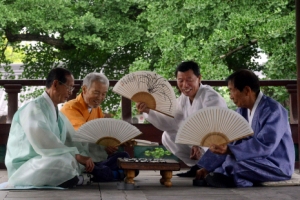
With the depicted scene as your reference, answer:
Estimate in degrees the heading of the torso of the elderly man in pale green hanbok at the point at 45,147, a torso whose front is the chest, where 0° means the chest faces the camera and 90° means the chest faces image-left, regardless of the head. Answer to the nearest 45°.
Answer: approximately 270°

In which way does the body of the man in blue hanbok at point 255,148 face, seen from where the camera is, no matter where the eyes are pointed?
to the viewer's left

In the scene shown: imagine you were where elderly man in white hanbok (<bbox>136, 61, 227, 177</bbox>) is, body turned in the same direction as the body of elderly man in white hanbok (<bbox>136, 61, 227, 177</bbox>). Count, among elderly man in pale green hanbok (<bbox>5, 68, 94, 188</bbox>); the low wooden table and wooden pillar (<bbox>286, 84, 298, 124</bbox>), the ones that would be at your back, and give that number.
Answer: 1

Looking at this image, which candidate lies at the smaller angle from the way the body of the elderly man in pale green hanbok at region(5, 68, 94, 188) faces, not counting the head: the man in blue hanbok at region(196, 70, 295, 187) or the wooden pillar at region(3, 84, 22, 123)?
the man in blue hanbok

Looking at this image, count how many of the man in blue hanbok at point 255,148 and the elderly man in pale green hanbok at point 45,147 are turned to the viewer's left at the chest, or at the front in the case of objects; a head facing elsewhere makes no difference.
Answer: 1

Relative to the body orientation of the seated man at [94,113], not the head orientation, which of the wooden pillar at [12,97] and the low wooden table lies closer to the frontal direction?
the low wooden table

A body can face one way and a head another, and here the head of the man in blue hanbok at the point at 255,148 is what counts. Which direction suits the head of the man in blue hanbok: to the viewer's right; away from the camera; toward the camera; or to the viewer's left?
to the viewer's left

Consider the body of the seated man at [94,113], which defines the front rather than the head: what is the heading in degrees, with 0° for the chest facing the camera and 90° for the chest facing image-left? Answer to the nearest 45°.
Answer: approximately 315°

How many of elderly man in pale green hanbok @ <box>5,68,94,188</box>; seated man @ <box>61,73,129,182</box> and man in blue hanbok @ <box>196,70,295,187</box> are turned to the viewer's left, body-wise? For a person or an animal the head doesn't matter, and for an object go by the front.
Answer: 1

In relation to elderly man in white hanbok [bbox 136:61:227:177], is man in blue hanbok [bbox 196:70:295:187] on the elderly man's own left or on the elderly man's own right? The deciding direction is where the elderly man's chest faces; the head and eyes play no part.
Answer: on the elderly man's own left

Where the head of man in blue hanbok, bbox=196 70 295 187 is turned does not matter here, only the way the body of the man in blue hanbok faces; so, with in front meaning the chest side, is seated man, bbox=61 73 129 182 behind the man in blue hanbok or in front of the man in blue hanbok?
in front

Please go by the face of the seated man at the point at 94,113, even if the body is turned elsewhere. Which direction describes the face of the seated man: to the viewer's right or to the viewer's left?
to the viewer's right

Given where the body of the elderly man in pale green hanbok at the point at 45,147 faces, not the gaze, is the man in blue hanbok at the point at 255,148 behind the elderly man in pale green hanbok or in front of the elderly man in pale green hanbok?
in front

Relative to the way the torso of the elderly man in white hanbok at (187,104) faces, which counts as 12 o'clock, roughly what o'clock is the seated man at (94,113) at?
The seated man is roughly at 1 o'clock from the elderly man in white hanbok.
